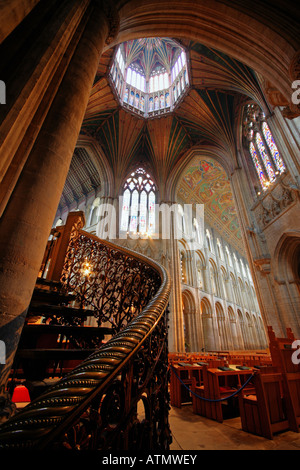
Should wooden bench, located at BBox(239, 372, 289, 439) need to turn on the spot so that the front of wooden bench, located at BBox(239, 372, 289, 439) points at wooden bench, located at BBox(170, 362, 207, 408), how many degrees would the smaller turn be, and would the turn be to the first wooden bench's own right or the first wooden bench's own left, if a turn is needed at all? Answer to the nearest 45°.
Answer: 0° — it already faces it

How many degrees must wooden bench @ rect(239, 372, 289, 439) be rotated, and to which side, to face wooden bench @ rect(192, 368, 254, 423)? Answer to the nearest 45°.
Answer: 0° — it already faces it

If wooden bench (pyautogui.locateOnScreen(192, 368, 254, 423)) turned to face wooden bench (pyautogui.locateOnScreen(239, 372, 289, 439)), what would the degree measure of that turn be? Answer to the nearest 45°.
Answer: approximately 180°
